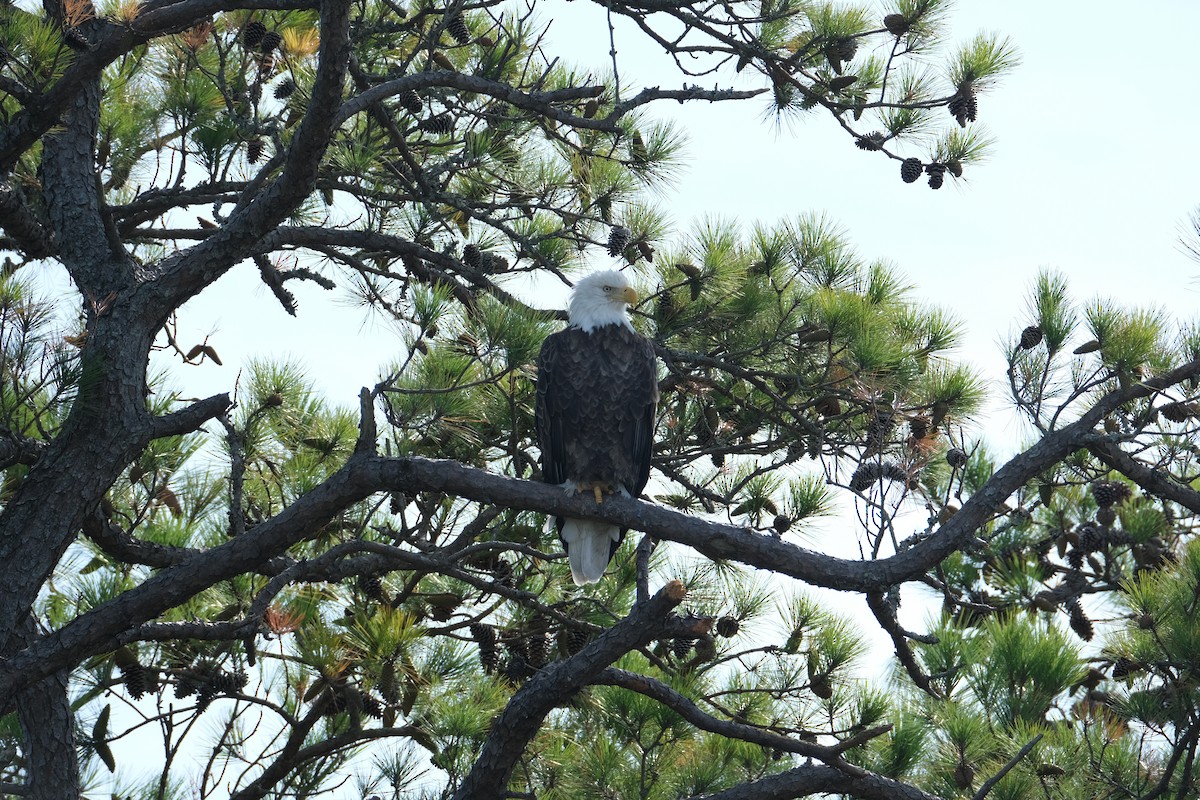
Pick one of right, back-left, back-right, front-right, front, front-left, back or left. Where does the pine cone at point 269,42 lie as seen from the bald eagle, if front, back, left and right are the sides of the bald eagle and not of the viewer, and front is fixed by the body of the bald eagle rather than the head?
right

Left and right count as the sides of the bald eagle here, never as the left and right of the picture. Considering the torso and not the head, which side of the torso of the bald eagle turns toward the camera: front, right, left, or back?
front
